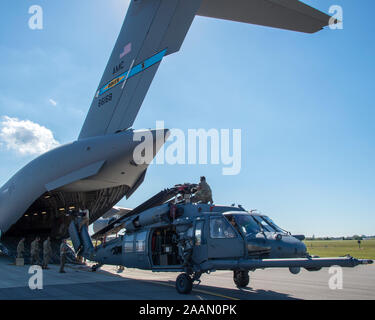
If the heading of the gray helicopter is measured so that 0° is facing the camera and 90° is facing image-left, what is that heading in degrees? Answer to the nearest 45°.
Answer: approximately 315°
